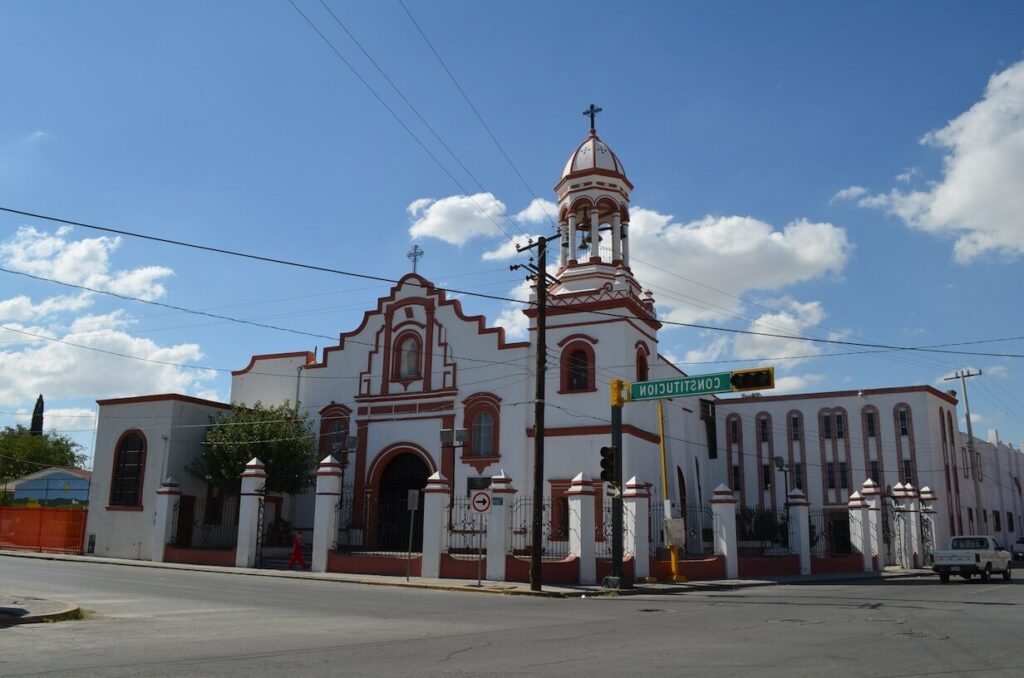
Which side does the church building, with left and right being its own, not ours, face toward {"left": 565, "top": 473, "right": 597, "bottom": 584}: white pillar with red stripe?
front

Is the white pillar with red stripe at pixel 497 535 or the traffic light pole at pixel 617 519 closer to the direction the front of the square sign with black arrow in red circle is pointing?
the traffic light pole

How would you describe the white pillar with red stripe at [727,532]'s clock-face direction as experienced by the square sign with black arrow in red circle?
The white pillar with red stripe is roughly at 8 o'clock from the square sign with black arrow in red circle.

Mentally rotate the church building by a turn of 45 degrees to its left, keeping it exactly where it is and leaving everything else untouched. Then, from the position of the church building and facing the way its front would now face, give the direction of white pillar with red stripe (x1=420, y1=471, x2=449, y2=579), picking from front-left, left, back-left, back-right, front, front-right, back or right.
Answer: front

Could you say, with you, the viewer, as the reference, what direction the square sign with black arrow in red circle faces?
facing the viewer

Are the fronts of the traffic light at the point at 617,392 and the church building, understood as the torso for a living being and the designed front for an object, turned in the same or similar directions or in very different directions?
very different directions

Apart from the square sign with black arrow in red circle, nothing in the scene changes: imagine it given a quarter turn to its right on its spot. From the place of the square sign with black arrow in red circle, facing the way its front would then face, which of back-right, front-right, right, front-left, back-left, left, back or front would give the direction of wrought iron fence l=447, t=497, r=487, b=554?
right

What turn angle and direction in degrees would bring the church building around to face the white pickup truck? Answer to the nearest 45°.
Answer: approximately 135° to its left
